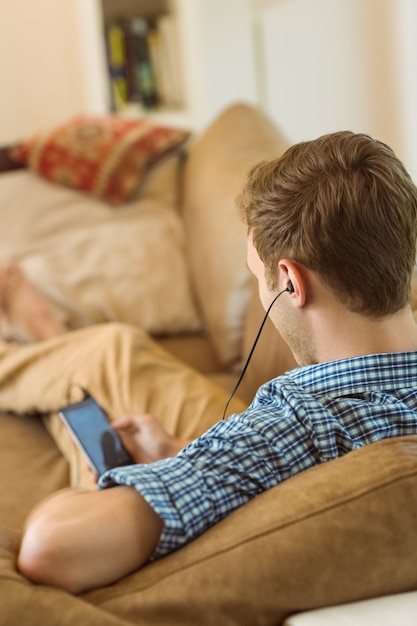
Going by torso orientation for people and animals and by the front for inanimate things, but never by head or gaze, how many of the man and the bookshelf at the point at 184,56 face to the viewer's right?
0

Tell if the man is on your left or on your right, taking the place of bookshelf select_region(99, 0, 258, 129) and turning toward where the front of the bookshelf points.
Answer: on your left

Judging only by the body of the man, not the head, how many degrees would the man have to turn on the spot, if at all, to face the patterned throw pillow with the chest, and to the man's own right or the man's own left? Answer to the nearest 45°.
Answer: approximately 45° to the man's own right

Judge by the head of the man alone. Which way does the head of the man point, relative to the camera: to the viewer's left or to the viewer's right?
to the viewer's left

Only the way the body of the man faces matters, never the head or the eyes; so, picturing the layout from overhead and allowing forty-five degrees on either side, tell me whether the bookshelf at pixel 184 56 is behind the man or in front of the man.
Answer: in front

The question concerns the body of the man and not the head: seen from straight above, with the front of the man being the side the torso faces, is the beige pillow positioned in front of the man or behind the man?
in front

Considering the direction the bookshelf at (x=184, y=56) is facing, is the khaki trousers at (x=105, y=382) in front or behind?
in front

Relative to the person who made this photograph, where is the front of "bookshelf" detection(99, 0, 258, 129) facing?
facing the viewer and to the left of the viewer

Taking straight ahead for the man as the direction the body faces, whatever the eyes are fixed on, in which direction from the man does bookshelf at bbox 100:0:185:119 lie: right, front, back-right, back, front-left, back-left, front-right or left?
front-right

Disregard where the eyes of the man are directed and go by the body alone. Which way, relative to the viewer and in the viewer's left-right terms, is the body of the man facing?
facing away from the viewer and to the left of the viewer

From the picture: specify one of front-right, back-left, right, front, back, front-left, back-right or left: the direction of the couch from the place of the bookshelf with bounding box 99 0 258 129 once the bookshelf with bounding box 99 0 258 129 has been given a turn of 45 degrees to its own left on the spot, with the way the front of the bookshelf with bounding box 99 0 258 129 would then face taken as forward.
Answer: front
